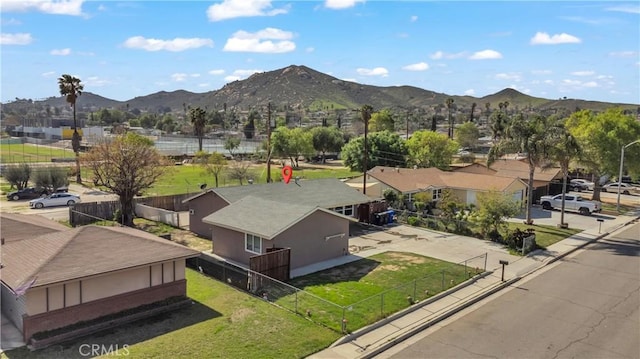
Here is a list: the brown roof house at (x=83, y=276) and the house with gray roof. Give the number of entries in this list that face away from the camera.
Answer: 0

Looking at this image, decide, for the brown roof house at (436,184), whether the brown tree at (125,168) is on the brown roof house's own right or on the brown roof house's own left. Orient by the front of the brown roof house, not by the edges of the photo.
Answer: on the brown roof house's own right

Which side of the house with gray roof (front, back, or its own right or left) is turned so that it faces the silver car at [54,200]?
back

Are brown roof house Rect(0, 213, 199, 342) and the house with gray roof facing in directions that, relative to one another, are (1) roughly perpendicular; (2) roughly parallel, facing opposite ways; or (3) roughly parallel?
roughly parallel

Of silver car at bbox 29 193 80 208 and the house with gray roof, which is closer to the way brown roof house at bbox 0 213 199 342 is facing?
the house with gray roof

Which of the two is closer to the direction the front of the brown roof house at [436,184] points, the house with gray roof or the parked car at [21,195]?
the house with gray roof

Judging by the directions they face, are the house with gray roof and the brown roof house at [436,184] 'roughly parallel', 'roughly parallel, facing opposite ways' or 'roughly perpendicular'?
roughly parallel

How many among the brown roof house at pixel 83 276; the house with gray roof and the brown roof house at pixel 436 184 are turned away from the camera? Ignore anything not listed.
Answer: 0

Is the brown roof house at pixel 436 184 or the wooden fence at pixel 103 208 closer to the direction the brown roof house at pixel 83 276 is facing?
the brown roof house

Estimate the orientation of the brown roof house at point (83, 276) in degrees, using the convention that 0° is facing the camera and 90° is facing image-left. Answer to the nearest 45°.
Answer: approximately 315°

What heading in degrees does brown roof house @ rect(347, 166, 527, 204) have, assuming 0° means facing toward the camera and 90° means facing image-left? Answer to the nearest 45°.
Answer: approximately 315°

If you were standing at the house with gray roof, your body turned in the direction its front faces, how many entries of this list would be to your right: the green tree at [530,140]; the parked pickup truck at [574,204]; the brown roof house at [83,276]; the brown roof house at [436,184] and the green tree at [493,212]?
1

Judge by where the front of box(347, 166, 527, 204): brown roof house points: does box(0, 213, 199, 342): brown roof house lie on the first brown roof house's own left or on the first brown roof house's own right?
on the first brown roof house's own right

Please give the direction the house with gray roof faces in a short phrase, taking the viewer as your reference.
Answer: facing the viewer and to the right of the viewer
